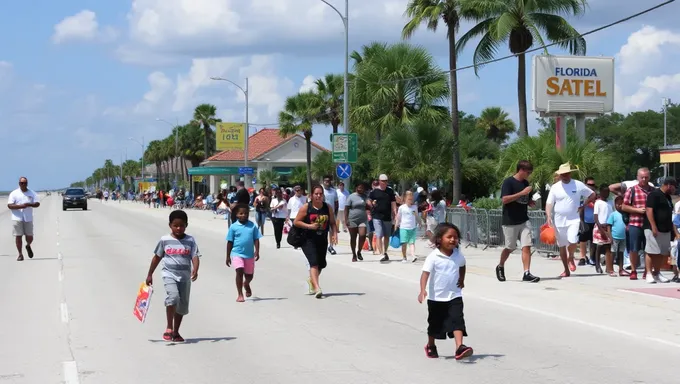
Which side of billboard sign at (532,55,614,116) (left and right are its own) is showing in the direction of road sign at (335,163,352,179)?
right

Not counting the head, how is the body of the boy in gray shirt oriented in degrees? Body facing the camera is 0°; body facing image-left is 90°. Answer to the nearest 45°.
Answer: approximately 0°

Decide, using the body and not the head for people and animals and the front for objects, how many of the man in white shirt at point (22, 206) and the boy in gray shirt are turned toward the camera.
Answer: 2

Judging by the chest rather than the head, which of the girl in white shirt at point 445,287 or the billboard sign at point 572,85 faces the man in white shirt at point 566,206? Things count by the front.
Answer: the billboard sign

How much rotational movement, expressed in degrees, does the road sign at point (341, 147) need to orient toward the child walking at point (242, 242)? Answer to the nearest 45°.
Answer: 0° — it already faces them

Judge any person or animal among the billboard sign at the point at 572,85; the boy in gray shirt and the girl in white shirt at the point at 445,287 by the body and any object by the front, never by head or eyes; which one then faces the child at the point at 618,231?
the billboard sign

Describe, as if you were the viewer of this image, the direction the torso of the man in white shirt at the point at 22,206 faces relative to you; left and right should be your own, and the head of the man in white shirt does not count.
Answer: facing the viewer

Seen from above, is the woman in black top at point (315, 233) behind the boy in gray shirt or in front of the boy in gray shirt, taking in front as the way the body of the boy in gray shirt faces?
behind

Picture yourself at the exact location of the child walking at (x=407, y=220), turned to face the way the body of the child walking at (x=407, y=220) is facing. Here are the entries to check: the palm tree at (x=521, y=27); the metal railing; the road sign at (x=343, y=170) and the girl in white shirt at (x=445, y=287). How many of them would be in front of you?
1

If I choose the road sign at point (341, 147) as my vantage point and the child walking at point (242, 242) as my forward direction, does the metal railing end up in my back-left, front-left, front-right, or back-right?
front-left

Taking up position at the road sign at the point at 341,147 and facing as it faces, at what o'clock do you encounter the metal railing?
The metal railing is roughly at 11 o'clock from the road sign.

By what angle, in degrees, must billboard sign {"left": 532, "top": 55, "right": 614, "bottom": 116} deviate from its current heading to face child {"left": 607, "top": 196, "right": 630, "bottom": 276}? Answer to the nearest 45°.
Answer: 0° — it already faces them

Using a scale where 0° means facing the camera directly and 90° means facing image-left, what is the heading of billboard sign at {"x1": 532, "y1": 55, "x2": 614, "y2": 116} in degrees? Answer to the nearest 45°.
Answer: approximately 0°

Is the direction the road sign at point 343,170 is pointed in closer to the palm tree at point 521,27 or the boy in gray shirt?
the boy in gray shirt
